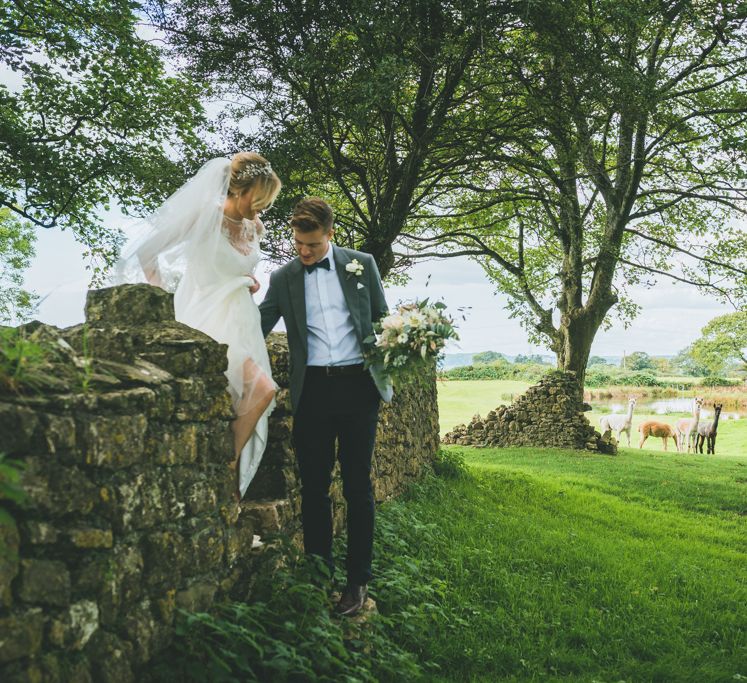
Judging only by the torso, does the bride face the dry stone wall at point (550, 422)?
no

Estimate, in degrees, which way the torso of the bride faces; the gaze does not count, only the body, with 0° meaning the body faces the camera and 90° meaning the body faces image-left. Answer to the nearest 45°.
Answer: approximately 315°

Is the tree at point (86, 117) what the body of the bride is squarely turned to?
no

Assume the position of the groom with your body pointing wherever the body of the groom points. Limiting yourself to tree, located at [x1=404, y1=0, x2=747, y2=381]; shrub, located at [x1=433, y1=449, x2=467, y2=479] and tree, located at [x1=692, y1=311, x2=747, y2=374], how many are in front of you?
0

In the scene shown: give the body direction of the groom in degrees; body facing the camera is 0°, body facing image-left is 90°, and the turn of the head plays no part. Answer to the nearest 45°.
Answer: approximately 0°

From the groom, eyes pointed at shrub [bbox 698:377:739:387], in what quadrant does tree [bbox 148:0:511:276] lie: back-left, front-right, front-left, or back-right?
front-left

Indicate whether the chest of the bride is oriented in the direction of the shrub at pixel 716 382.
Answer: no

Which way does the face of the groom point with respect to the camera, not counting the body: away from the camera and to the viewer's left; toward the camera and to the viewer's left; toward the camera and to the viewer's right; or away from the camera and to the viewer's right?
toward the camera and to the viewer's left

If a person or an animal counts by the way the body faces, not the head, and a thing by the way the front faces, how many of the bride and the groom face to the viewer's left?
0

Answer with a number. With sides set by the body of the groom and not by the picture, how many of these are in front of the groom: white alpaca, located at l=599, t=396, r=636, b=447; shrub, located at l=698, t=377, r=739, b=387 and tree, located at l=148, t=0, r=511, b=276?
0

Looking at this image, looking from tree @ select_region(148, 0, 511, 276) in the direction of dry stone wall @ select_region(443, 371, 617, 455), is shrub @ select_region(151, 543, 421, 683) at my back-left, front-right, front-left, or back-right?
back-right

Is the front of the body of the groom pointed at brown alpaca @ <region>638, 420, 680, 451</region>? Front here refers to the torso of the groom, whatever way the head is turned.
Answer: no

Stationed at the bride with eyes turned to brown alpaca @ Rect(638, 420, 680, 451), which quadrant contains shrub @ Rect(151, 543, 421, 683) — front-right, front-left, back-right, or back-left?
back-right

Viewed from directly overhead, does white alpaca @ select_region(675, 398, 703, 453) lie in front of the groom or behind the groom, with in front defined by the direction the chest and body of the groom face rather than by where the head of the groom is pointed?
behind

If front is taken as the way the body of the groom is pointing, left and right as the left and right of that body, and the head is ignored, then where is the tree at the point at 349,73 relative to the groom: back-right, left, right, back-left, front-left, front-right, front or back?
back
